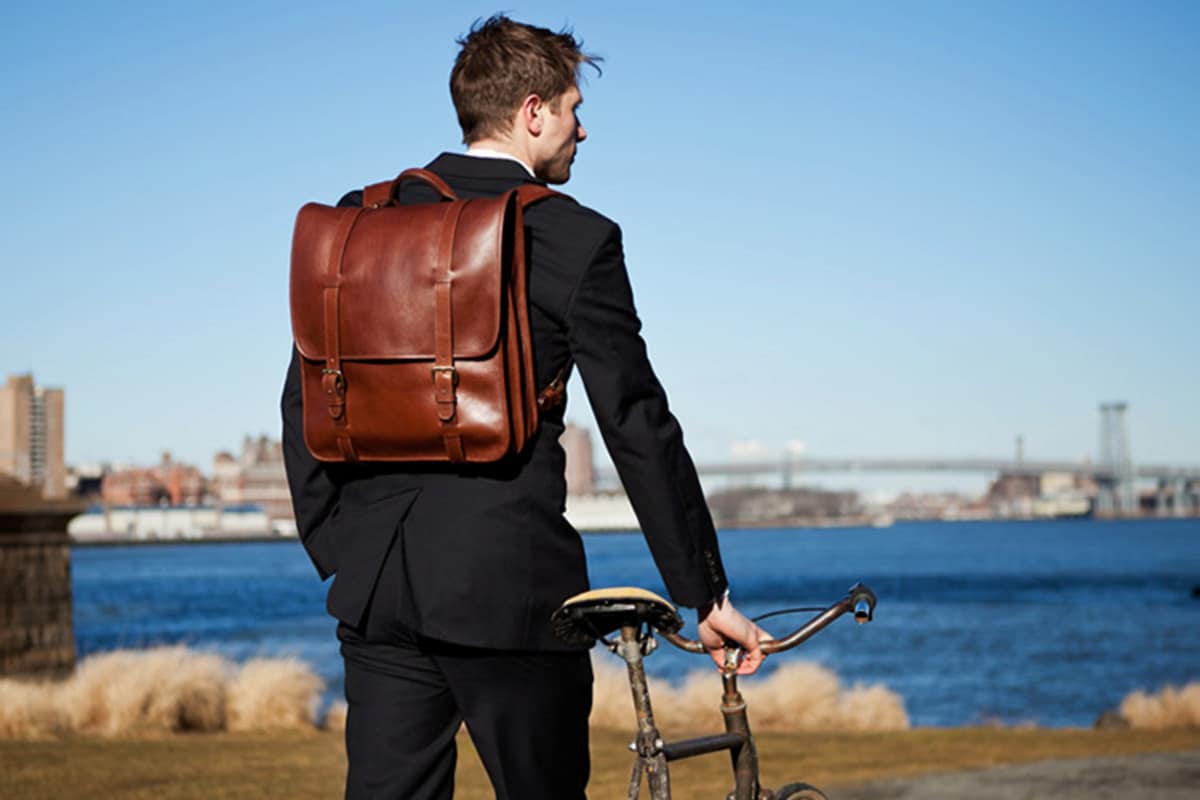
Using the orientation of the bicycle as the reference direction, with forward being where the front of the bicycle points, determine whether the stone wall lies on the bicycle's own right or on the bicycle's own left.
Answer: on the bicycle's own left

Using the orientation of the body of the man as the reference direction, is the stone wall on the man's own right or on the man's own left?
on the man's own left

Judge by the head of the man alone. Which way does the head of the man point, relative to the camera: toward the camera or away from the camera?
away from the camera

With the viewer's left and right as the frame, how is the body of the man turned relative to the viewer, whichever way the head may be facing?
facing away from the viewer and to the right of the viewer

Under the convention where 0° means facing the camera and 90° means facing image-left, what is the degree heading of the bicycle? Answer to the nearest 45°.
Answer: approximately 225°
